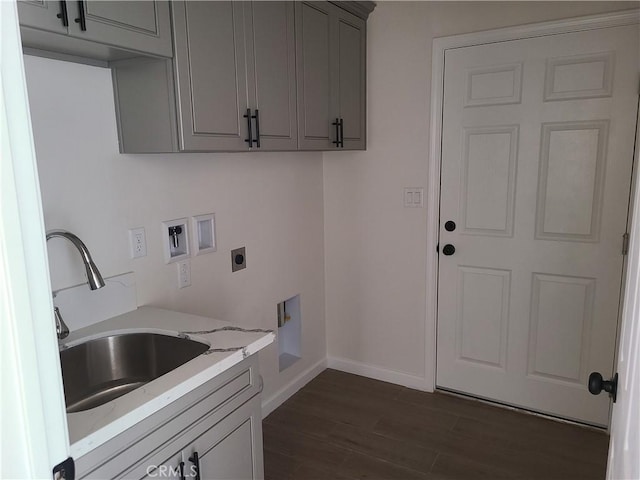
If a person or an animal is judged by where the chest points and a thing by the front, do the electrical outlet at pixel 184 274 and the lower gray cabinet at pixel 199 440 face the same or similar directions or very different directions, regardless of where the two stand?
same or similar directions

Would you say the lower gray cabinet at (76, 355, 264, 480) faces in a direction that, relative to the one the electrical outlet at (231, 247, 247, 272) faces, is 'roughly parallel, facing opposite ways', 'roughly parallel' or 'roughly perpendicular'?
roughly parallel

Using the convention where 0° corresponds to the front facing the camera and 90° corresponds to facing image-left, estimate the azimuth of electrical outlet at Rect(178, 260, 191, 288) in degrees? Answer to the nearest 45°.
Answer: approximately 315°

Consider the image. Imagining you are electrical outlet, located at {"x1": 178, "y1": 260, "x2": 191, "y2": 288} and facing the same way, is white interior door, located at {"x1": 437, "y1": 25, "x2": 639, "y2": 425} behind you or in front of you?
in front

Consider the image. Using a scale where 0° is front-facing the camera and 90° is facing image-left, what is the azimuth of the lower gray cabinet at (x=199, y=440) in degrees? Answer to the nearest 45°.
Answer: approximately 315°

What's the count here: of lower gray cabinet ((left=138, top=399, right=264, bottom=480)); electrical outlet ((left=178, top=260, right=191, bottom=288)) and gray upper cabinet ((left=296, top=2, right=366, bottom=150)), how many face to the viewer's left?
0

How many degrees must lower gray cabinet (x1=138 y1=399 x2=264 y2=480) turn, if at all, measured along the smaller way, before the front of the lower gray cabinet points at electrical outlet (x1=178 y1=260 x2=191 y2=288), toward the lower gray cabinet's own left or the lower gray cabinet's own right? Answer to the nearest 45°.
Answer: approximately 135° to the lower gray cabinet's own left

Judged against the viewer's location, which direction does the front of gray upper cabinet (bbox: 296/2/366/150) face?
facing the viewer and to the right of the viewer
